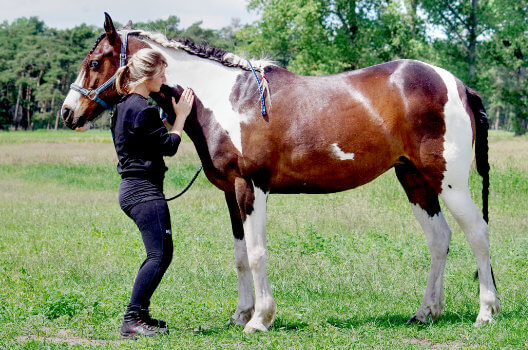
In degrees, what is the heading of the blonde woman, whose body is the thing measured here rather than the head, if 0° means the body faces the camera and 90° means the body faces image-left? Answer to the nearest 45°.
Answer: approximately 270°

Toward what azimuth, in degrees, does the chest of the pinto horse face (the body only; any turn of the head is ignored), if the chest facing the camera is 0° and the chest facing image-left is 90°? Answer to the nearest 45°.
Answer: approximately 90°

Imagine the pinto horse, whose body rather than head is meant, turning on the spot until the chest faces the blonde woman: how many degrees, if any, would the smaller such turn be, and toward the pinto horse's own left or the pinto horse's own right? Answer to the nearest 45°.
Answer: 0° — it already faces them

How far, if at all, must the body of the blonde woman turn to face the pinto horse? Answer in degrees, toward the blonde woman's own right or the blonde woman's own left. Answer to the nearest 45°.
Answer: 0° — they already face it

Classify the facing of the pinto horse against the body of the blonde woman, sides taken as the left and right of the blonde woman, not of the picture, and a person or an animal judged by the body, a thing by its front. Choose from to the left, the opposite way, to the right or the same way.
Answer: the opposite way

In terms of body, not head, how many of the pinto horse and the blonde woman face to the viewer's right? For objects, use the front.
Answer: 1
